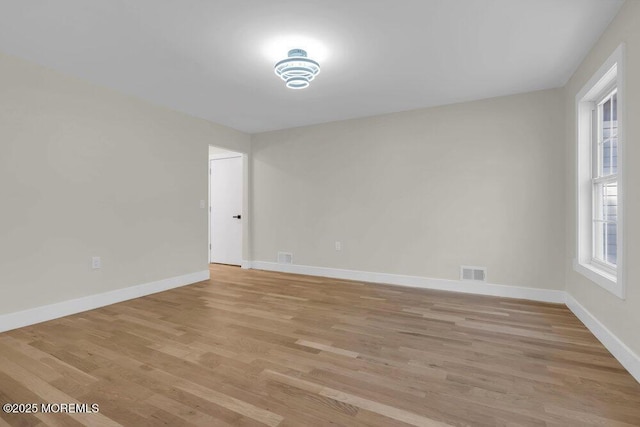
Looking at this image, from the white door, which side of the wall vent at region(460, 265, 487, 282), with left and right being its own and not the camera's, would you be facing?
right

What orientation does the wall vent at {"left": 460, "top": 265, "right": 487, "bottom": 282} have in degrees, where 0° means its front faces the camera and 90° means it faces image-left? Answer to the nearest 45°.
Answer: approximately 0°
